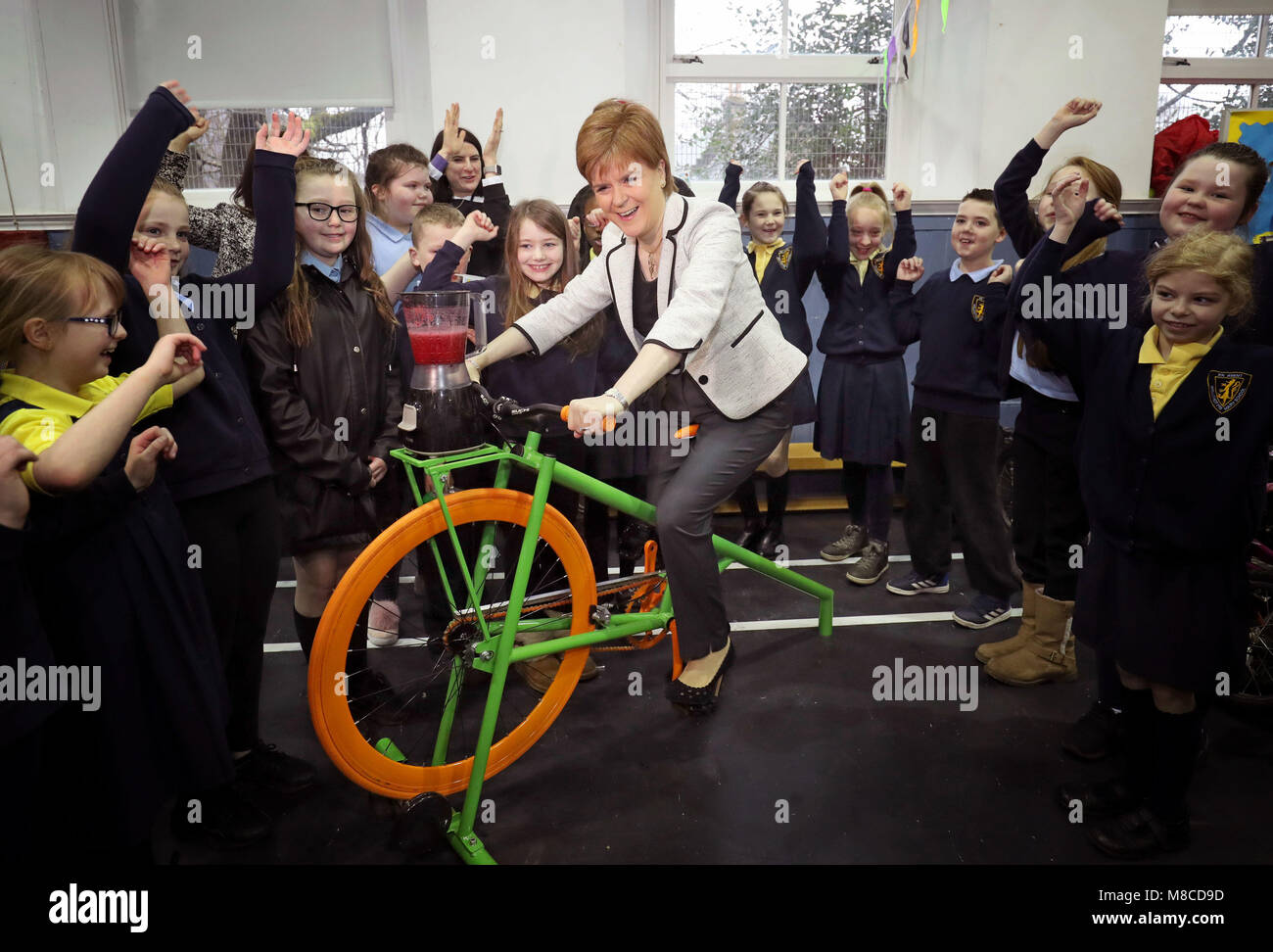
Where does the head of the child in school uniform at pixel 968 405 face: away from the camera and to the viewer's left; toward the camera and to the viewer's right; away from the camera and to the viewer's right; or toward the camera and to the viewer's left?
toward the camera and to the viewer's left

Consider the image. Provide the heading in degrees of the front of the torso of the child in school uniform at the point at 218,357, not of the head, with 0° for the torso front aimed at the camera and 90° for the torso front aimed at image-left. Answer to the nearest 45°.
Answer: approximately 315°

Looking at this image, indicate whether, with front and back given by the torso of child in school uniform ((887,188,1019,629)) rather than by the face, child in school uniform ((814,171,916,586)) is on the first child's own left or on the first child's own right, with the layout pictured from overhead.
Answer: on the first child's own right

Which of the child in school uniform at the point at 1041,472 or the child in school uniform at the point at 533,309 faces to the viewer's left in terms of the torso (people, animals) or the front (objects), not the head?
the child in school uniform at the point at 1041,472

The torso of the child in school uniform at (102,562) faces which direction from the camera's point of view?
to the viewer's right

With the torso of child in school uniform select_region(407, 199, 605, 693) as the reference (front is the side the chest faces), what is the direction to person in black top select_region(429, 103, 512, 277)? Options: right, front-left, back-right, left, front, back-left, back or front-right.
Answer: back

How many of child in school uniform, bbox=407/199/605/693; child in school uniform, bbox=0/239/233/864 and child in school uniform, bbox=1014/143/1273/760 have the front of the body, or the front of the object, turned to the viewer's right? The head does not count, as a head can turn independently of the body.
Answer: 1

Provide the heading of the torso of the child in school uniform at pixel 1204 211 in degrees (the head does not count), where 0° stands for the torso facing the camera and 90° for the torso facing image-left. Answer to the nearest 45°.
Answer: approximately 45°

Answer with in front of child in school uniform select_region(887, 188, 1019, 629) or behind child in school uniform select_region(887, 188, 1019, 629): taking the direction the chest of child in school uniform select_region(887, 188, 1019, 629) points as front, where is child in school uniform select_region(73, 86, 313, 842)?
in front

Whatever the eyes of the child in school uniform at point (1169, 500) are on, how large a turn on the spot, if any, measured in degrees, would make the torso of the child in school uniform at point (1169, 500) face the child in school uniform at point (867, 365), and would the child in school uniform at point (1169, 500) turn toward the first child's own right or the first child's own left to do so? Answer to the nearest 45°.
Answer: approximately 90° to the first child's own right
